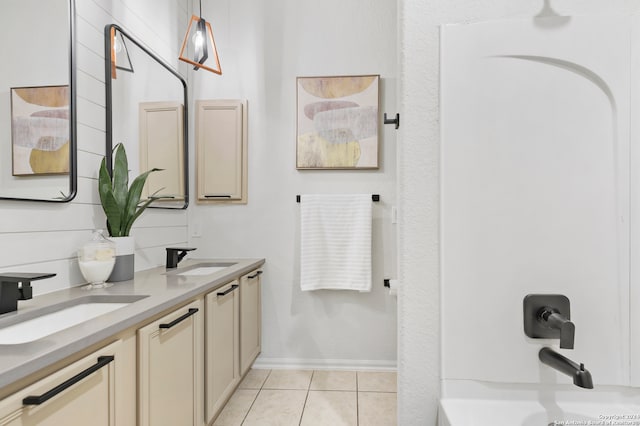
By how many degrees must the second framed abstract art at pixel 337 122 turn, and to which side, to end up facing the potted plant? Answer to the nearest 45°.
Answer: approximately 45° to its right

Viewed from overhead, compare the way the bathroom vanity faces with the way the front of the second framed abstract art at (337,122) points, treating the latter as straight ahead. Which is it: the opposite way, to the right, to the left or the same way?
to the left

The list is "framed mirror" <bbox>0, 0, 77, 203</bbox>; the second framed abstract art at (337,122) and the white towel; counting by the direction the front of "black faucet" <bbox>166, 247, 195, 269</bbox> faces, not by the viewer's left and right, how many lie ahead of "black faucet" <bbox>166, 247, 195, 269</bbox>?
2

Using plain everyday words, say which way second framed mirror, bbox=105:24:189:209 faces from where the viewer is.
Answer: facing the viewer and to the right of the viewer

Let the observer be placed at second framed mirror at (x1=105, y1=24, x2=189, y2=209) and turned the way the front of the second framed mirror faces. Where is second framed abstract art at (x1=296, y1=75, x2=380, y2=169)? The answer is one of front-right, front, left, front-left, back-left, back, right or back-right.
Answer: front-left

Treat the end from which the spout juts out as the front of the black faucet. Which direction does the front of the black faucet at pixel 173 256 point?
to the viewer's right

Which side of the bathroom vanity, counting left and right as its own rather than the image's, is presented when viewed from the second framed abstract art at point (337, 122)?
left

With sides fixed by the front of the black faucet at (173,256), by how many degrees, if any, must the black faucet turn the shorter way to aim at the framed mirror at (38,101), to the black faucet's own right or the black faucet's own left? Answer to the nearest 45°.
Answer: approximately 135° to the black faucet's own right

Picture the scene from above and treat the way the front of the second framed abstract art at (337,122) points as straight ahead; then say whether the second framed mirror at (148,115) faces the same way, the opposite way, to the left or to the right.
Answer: to the left

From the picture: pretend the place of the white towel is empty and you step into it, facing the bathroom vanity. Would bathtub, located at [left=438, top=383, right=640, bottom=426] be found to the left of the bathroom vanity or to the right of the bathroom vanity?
left

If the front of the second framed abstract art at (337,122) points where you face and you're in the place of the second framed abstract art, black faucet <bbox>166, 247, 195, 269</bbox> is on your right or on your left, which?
on your right

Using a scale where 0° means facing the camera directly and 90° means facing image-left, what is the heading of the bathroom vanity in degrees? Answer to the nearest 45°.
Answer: approximately 315°

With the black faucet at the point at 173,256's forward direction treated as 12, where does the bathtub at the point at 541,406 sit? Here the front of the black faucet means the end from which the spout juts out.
The bathtub is roughly at 2 o'clock from the black faucet.

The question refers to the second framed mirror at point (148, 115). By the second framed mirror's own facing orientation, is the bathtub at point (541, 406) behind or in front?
in front

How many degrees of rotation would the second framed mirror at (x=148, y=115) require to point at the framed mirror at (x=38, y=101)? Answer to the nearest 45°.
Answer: approximately 90° to its right

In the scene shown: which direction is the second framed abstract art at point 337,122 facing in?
toward the camera
